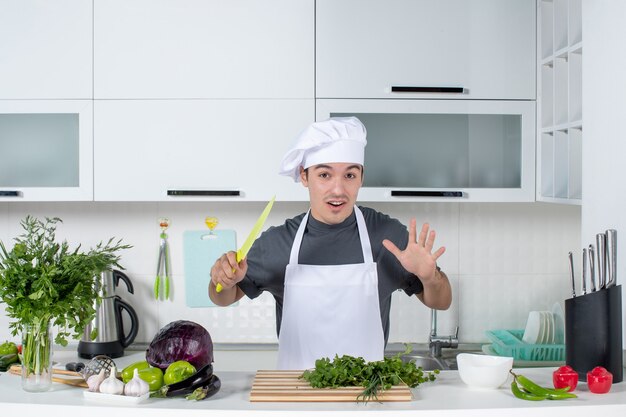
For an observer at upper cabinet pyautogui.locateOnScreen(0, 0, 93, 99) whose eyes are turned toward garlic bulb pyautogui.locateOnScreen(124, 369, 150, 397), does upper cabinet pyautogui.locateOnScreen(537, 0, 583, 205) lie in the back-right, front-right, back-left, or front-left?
front-left

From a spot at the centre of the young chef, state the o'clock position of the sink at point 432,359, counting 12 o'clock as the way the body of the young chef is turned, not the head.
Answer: The sink is roughly at 7 o'clock from the young chef.

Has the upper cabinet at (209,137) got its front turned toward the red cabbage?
yes

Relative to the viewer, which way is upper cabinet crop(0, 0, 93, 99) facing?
toward the camera

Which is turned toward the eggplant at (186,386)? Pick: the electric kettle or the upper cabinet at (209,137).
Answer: the upper cabinet

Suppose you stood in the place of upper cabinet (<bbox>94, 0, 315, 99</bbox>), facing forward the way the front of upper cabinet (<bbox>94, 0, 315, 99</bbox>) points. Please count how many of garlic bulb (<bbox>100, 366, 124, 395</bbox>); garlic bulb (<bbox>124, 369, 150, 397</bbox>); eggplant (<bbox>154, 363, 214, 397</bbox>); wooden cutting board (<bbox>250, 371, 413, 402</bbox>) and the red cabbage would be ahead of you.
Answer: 5

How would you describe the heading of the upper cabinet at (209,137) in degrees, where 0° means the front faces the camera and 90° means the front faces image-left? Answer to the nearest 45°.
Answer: approximately 0°

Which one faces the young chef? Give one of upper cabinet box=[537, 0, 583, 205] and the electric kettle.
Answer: the upper cabinet

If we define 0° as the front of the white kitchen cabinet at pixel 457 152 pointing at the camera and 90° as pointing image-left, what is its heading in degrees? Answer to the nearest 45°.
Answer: approximately 0°

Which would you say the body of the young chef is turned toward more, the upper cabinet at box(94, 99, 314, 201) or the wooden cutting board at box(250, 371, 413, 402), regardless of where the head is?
the wooden cutting board

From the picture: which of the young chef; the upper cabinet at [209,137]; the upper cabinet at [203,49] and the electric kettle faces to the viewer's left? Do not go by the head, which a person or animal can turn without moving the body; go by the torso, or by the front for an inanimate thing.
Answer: the electric kettle

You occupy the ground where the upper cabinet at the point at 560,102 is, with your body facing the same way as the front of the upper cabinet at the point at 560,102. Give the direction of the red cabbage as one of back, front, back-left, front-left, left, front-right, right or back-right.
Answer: front

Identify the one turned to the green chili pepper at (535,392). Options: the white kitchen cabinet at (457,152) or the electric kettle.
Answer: the white kitchen cabinet
